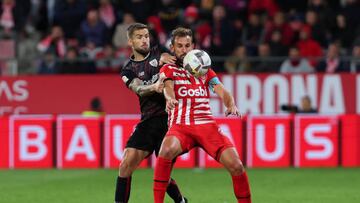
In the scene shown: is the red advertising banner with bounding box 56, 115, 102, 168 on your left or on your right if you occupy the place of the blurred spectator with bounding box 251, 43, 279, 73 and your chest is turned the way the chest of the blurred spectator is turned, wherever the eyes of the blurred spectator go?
on your right

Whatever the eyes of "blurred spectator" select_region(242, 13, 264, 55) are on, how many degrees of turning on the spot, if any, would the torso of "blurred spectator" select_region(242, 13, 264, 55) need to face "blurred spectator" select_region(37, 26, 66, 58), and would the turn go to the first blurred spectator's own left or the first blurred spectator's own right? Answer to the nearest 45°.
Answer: approximately 90° to the first blurred spectator's own right

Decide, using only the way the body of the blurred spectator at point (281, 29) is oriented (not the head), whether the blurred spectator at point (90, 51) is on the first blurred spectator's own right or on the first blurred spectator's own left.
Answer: on the first blurred spectator's own right

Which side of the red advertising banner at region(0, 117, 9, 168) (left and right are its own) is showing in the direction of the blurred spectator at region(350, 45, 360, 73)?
left

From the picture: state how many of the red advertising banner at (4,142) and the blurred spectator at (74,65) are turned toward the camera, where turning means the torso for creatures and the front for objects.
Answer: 2
